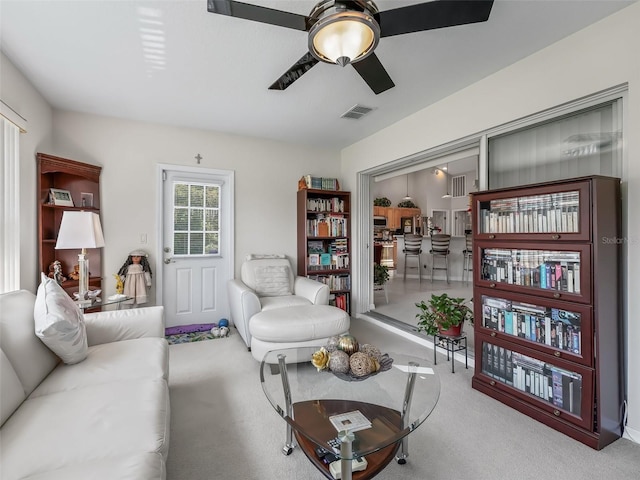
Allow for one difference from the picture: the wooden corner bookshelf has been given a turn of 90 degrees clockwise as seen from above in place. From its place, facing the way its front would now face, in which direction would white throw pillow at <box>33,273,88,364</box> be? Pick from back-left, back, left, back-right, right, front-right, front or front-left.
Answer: front-left

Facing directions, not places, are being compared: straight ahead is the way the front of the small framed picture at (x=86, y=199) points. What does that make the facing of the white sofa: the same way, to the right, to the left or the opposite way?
to the left

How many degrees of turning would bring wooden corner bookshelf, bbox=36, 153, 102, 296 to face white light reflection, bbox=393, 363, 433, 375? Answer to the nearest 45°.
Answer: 0° — it already faces it

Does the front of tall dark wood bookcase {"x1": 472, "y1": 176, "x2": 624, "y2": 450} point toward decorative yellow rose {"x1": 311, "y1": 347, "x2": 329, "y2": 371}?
yes

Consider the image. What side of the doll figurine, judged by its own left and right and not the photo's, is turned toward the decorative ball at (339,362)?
front

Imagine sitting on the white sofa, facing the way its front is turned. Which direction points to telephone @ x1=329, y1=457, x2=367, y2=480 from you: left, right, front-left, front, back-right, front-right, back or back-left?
front-right

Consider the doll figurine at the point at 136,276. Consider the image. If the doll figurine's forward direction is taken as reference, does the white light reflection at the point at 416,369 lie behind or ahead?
ahead

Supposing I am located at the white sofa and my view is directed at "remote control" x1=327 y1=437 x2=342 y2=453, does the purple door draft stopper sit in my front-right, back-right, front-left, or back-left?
back-left

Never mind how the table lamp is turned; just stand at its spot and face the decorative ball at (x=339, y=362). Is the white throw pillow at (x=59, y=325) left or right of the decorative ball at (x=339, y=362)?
right

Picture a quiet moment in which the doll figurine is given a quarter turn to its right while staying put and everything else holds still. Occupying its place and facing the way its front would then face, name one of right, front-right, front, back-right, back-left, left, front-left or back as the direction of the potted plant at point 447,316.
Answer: back-left

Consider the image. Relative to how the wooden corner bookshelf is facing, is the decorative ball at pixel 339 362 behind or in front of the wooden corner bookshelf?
in front

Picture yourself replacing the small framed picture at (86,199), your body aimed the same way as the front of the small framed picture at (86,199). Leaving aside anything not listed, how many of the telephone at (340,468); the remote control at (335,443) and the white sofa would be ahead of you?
3

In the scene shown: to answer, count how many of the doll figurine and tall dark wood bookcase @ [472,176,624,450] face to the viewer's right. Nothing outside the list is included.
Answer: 0
